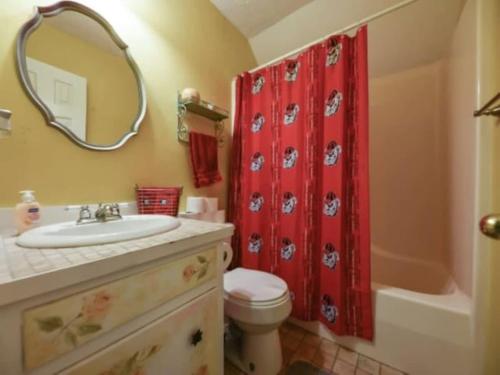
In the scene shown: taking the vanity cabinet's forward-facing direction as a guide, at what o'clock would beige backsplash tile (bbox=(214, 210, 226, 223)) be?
The beige backsplash tile is roughly at 9 o'clock from the vanity cabinet.

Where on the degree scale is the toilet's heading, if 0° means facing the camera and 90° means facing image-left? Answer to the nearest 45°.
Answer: approximately 315°

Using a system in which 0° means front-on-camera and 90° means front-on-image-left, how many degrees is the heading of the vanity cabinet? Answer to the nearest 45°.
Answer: approximately 315°

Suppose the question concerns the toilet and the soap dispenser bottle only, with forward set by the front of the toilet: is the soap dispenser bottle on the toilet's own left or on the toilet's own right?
on the toilet's own right

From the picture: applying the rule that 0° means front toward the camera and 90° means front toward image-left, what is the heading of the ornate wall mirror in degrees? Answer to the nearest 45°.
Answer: approximately 315°

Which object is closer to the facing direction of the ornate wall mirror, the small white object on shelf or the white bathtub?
the white bathtub
